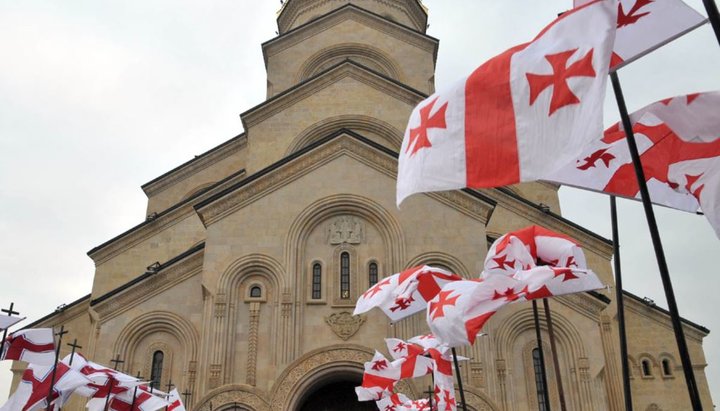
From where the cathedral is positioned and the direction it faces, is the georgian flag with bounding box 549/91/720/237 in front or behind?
in front

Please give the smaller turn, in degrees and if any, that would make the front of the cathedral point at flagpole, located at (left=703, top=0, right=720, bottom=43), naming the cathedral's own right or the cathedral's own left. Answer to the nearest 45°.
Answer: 0° — it already faces it

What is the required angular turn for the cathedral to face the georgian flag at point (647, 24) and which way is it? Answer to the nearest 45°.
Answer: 0° — it already faces it

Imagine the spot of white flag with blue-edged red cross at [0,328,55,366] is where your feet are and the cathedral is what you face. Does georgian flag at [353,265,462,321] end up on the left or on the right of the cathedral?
right

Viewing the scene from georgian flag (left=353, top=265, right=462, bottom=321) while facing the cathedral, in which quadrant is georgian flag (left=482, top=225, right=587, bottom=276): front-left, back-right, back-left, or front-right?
back-right

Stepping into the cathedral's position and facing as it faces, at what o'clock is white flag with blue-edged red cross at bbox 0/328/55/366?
The white flag with blue-edged red cross is roughly at 1 o'clock from the cathedral.

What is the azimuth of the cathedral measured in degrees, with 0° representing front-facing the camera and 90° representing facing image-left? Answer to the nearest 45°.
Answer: approximately 0°

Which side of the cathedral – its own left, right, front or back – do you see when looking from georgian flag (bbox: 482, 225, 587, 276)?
front
